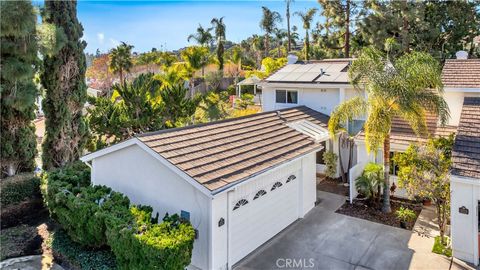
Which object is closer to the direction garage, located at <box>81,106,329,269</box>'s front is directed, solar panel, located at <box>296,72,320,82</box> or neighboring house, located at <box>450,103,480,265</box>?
the neighboring house

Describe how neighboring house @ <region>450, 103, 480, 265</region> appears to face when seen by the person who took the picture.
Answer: facing the viewer and to the left of the viewer

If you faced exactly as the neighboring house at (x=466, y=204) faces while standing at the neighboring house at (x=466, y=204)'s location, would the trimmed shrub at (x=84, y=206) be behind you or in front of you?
in front

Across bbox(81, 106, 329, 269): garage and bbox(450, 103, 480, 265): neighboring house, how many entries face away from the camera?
0

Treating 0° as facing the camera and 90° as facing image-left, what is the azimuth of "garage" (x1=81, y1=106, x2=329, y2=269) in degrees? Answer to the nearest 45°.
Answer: approximately 315°

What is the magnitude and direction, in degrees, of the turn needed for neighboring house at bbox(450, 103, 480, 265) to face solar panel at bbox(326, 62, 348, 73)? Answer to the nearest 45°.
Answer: approximately 90° to its right

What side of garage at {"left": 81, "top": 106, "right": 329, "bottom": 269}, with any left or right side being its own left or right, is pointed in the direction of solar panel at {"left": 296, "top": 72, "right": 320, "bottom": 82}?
left

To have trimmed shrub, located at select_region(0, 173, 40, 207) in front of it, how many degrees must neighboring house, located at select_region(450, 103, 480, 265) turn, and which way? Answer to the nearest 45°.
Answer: approximately 45° to its right

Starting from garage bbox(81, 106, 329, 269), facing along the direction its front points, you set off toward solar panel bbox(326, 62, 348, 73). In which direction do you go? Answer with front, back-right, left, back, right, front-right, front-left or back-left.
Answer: left

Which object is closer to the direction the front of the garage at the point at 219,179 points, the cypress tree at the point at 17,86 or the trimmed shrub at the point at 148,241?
the trimmed shrub

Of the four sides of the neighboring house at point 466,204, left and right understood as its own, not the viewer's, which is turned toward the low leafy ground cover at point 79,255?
front
